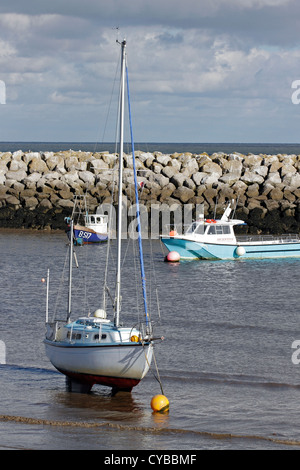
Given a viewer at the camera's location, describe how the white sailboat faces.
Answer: facing the viewer and to the right of the viewer

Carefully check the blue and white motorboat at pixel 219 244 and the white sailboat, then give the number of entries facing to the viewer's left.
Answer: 1

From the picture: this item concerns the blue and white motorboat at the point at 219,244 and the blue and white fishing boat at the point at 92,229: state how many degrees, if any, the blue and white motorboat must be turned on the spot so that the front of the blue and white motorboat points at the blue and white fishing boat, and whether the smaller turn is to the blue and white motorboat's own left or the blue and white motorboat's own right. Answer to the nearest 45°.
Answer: approximately 45° to the blue and white motorboat's own right

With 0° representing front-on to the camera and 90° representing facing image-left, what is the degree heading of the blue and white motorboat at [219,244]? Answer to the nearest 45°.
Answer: approximately 90°

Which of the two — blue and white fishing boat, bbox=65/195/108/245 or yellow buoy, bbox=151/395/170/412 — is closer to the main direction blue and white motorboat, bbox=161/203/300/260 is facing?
the blue and white fishing boat

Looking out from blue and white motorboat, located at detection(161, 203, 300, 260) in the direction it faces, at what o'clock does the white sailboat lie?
The white sailboat is roughly at 9 o'clock from the blue and white motorboat.

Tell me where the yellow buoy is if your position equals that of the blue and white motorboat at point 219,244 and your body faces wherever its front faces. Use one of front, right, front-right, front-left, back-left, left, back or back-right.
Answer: left

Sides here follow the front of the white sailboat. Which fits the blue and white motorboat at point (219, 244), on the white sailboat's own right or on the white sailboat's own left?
on the white sailboat's own left

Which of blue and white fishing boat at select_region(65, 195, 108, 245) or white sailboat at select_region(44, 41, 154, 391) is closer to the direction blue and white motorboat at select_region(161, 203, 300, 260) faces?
the blue and white fishing boat

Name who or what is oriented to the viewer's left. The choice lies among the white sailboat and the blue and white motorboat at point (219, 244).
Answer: the blue and white motorboat

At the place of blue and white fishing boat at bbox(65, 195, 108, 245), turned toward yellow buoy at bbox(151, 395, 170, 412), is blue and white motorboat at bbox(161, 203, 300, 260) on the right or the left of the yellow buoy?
left

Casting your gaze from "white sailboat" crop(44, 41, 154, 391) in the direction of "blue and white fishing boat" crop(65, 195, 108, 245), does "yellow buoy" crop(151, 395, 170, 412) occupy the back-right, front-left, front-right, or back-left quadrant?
back-right
